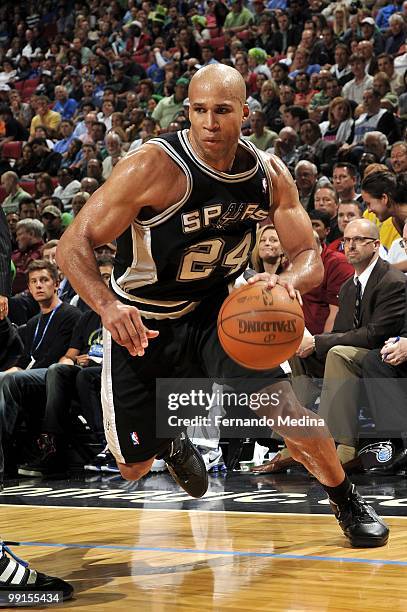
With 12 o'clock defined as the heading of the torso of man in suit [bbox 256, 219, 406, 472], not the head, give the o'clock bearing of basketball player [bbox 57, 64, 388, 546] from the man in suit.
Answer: The basketball player is roughly at 11 o'clock from the man in suit.

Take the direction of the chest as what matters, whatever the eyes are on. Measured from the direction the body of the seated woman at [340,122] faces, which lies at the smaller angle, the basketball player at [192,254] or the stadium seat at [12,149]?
the basketball player

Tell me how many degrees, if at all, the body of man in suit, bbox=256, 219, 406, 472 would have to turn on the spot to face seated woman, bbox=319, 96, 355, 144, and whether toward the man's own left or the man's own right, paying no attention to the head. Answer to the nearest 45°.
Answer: approximately 135° to the man's own right

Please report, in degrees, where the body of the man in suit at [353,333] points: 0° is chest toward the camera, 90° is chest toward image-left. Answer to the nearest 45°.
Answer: approximately 45°

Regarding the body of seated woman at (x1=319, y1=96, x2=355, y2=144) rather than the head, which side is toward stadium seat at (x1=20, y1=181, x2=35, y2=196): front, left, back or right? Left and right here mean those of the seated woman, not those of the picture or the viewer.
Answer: right

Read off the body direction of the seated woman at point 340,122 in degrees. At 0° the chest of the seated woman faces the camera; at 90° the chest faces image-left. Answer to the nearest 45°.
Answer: approximately 45°

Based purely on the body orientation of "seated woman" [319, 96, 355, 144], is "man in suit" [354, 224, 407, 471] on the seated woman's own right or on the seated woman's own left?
on the seated woman's own left

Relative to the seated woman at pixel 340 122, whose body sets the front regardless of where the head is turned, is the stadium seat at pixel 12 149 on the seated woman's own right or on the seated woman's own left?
on the seated woman's own right
